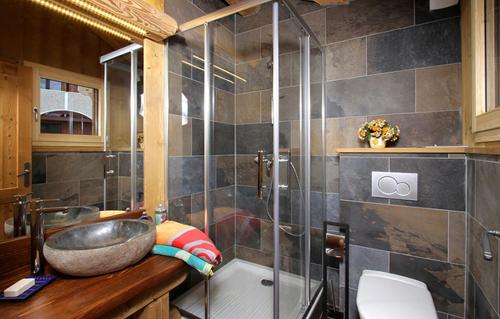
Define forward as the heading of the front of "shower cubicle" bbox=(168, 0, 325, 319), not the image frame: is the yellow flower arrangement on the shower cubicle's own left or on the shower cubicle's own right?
on the shower cubicle's own left

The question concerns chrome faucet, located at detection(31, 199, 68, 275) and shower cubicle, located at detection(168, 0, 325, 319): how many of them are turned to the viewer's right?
1

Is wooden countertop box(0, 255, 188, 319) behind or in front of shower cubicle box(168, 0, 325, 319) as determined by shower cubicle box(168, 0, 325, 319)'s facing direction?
in front

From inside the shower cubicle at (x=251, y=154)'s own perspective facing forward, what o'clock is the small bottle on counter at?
The small bottle on counter is roughly at 2 o'clock from the shower cubicle.

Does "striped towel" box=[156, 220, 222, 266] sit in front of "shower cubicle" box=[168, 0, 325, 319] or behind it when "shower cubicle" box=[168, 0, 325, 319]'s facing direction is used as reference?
in front

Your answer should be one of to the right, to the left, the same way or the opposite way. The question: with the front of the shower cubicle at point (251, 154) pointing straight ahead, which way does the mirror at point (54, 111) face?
to the left

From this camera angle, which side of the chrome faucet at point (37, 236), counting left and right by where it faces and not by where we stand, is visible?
right

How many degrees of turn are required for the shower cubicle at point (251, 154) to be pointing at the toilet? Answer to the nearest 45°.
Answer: approximately 45° to its left
